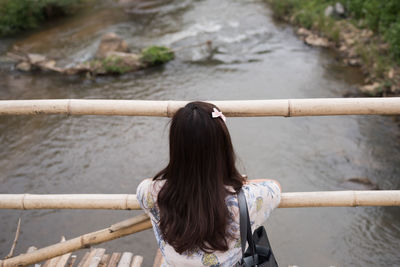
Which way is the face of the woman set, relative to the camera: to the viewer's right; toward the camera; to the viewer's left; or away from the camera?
away from the camera

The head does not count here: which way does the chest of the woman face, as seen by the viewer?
away from the camera
